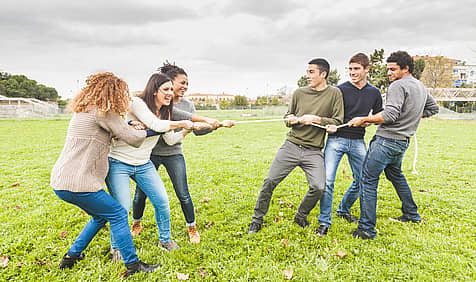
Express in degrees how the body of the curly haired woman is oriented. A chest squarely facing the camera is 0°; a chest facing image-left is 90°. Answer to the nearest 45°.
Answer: approximately 225°

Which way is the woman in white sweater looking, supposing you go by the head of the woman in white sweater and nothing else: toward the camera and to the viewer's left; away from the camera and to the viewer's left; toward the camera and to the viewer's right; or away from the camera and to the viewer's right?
toward the camera and to the viewer's right

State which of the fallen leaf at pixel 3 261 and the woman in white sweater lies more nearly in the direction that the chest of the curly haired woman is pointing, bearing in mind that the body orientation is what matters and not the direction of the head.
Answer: the woman in white sweater

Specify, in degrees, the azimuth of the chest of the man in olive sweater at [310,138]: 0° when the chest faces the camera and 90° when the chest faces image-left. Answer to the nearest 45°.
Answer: approximately 45°

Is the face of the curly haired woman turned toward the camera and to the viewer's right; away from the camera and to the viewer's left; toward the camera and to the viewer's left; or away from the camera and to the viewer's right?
away from the camera and to the viewer's right

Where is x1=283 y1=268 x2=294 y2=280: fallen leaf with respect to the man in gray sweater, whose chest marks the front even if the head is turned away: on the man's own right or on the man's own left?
on the man's own left
